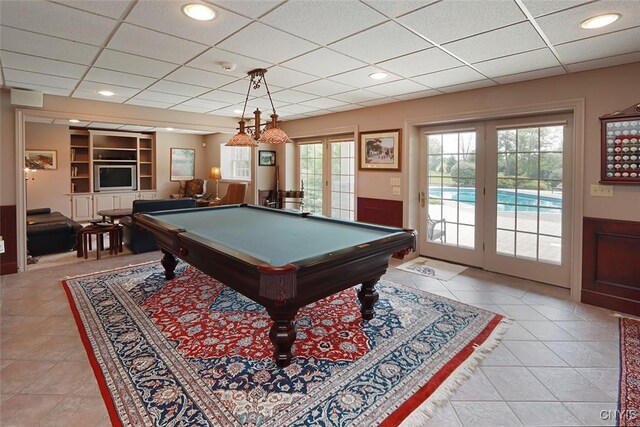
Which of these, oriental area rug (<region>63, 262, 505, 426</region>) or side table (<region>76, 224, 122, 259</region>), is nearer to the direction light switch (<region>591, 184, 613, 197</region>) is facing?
the oriental area rug

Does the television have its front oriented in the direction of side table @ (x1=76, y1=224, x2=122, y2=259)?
yes

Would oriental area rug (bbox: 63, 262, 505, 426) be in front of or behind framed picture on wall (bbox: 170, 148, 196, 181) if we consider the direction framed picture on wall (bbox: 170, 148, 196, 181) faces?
in front

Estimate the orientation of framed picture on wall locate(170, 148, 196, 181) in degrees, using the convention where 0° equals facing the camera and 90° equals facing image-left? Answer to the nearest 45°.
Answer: approximately 315°

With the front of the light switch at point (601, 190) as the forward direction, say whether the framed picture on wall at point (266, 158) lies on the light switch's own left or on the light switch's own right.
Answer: on the light switch's own right

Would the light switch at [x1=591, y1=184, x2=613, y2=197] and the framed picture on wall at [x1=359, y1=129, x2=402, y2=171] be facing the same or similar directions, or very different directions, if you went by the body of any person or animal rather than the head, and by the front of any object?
same or similar directions

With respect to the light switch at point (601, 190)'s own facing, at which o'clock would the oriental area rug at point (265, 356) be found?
The oriental area rug is roughly at 1 o'clock from the light switch.

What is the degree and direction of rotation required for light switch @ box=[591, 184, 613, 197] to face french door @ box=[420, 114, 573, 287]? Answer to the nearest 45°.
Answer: approximately 135° to its right

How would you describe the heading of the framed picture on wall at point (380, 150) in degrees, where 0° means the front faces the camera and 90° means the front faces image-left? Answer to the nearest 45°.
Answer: approximately 45°

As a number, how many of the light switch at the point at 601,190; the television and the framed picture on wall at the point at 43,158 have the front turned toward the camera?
3

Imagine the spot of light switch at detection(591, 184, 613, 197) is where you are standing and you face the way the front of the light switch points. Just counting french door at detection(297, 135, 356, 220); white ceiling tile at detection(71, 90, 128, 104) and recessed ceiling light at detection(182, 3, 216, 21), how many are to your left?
0

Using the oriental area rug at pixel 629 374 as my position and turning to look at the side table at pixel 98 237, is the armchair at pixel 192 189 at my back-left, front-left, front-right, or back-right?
front-right

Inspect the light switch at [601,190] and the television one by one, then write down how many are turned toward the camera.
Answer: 2

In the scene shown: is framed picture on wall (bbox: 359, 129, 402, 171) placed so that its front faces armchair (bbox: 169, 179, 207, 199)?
no

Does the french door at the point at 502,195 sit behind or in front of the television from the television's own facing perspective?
in front

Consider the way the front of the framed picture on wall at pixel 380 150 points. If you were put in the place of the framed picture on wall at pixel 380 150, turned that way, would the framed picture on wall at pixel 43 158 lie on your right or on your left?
on your right

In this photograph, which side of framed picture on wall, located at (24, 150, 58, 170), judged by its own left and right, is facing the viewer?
front
